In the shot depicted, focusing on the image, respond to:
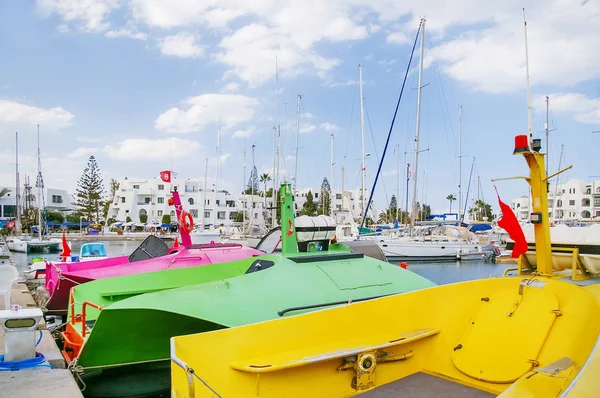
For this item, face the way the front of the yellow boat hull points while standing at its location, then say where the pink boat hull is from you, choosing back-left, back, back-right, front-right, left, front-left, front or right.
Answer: left

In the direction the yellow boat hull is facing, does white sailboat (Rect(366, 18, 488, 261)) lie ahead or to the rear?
ahead

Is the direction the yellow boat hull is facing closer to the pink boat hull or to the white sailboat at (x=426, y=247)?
the white sailboat

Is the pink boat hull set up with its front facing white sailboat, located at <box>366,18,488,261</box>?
yes

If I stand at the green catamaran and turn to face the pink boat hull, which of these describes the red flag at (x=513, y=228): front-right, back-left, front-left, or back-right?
back-right

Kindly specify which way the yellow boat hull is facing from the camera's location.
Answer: facing away from the viewer and to the right of the viewer
